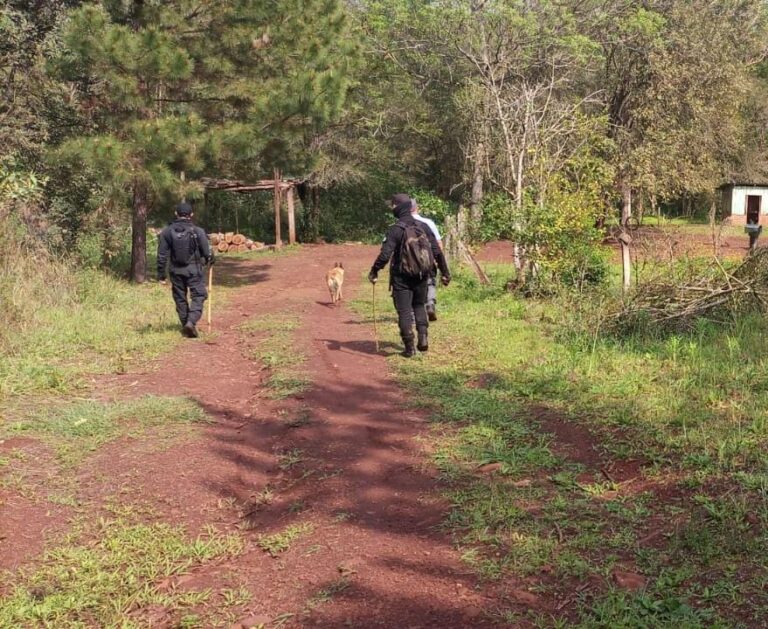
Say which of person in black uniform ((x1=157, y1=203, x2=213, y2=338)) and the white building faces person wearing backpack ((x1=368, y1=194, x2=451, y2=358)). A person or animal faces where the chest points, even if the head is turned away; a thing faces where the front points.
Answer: the white building

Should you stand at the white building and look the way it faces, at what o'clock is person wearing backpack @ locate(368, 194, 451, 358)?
The person wearing backpack is roughly at 12 o'clock from the white building.

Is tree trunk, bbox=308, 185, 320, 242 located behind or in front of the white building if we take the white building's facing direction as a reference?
in front

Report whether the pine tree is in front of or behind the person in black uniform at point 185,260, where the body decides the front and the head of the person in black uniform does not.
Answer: in front

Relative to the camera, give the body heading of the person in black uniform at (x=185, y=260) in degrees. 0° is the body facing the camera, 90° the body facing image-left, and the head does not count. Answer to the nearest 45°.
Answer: approximately 180°

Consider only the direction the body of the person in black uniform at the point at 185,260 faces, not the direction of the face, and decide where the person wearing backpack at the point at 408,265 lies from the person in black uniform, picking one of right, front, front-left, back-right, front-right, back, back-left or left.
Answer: back-right

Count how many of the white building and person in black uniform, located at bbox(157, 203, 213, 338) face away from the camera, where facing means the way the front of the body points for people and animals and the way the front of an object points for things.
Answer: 1

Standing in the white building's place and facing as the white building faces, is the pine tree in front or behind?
in front

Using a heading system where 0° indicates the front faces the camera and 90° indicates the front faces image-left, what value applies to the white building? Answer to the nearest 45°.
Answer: approximately 0°

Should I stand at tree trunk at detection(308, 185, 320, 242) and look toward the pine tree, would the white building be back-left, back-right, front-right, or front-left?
back-left

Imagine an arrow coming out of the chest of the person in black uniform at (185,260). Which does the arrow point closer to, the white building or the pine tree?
the pine tree

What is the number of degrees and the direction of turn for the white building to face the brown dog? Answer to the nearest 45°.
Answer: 0° — it already faces it
